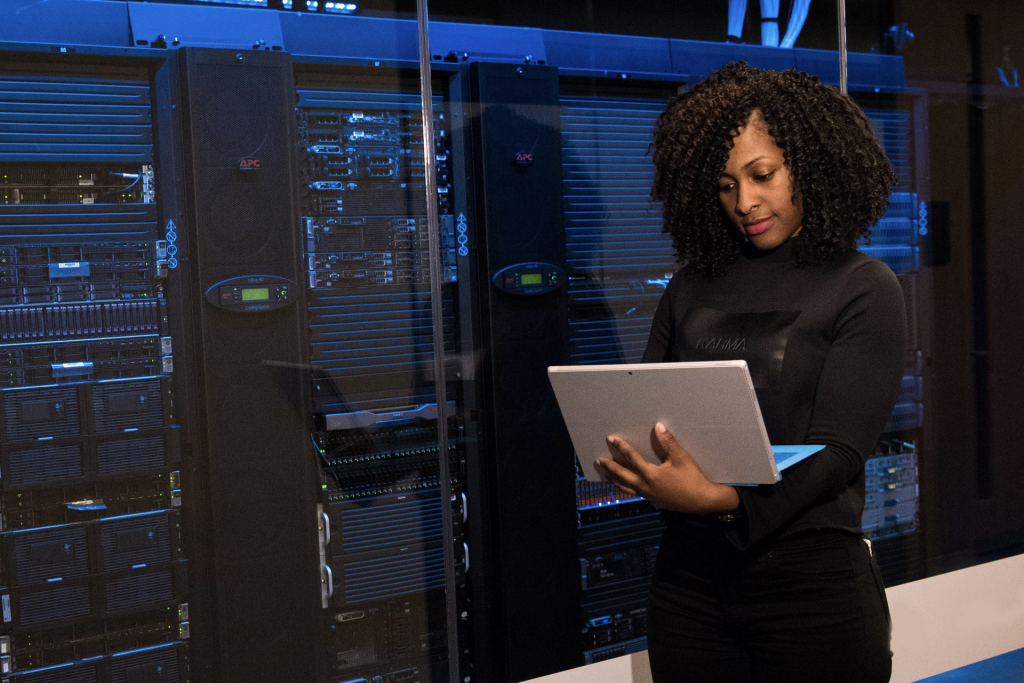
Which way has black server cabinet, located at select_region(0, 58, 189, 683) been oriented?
toward the camera

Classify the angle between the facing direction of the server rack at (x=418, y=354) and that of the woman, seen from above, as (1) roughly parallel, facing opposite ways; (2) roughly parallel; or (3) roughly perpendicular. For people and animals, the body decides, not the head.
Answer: roughly perpendicular

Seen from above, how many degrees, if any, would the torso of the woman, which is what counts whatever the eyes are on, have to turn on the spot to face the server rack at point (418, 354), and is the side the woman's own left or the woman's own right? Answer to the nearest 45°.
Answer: approximately 90° to the woman's own right

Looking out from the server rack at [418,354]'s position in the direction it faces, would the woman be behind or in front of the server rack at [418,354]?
in front

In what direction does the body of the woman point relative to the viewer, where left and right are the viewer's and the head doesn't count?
facing the viewer and to the left of the viewer

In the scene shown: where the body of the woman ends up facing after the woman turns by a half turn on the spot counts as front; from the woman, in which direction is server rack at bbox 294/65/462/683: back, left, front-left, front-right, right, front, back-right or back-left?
left

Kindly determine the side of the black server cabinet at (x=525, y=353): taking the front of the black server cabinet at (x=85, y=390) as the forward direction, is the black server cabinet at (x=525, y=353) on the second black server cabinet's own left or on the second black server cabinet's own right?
on the second black server cabinet's own left

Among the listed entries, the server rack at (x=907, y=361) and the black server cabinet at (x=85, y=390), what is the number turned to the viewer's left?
0

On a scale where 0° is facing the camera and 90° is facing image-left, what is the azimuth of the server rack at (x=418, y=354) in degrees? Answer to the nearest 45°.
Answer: approximately 315°

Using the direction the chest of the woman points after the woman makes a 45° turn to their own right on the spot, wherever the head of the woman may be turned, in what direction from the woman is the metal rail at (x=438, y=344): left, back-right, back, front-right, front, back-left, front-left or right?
front-right

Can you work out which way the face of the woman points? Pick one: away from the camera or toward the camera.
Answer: toward the camera

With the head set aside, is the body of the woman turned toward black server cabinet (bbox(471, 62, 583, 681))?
no

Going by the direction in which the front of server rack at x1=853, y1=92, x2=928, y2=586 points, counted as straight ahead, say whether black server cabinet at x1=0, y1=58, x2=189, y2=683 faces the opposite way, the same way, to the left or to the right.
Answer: the same way

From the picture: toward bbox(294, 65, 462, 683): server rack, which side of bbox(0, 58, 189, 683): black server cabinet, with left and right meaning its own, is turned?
left

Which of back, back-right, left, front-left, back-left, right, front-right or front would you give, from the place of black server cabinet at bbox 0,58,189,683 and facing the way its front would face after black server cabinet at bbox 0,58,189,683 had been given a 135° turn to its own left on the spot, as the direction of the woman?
right

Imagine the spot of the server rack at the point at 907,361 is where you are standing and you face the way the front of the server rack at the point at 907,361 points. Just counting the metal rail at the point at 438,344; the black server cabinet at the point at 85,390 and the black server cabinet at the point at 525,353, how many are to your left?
0

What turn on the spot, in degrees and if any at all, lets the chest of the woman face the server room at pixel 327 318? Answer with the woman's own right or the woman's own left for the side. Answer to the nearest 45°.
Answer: approximately 90° to the woman's own right
